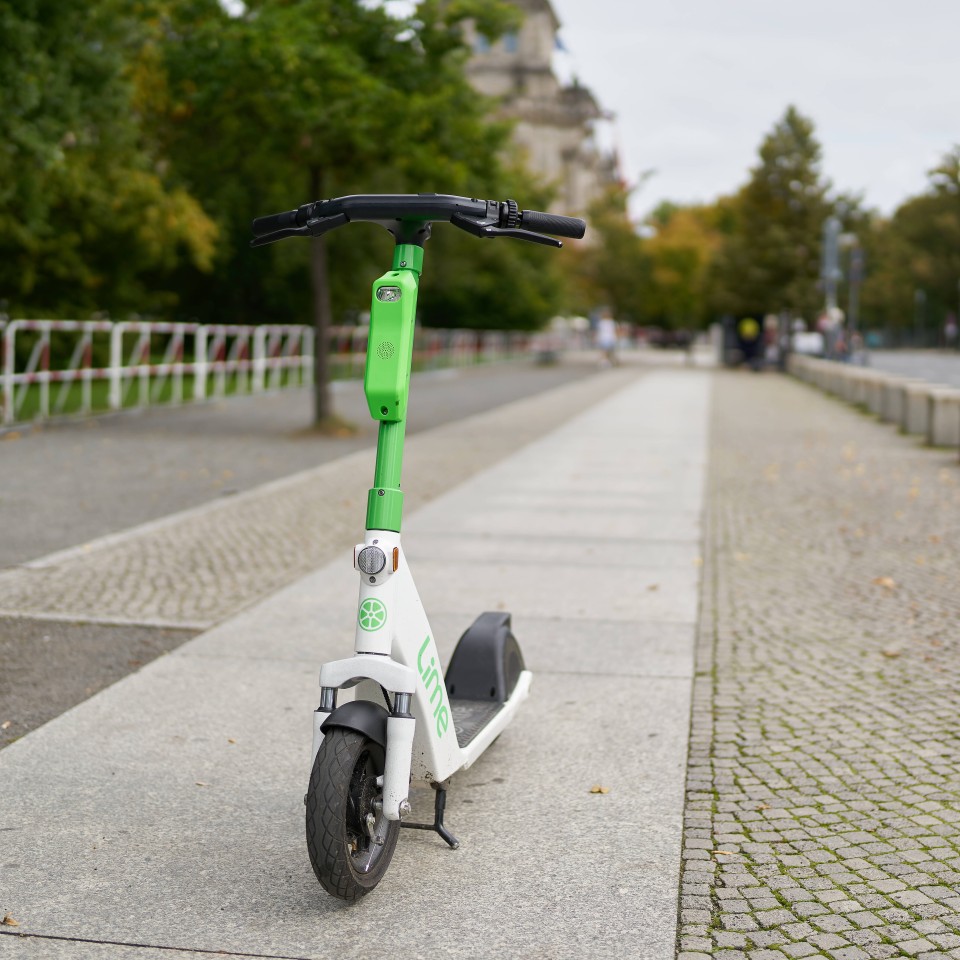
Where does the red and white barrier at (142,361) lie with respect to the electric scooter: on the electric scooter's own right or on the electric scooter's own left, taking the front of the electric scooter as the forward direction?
on the electric scooter's own right

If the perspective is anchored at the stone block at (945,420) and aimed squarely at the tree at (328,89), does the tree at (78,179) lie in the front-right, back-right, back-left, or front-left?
front-right

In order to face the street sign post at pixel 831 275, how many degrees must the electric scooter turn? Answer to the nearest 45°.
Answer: approximately 135° to its right

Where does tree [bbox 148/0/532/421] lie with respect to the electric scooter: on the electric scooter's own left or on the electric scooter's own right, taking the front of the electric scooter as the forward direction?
on the electric scooter's own right

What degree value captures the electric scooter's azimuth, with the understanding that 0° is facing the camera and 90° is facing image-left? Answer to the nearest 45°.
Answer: approximately 45°

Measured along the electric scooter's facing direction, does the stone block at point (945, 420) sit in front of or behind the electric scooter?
behind

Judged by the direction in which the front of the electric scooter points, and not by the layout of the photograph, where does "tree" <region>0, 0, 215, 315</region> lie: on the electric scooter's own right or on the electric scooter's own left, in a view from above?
on the electric scooter's own right

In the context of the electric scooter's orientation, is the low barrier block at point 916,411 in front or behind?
behind
